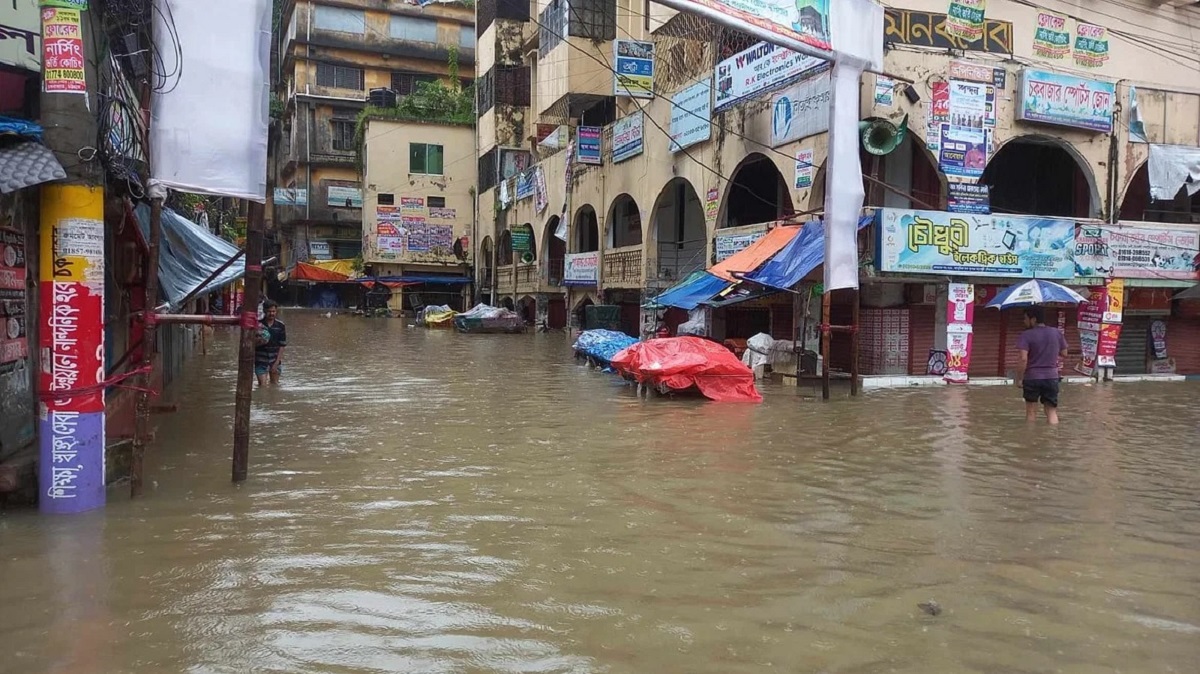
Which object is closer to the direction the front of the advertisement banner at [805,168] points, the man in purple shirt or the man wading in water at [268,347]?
the man wading in water

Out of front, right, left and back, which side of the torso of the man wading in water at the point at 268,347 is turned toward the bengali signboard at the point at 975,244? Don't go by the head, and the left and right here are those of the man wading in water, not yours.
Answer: left

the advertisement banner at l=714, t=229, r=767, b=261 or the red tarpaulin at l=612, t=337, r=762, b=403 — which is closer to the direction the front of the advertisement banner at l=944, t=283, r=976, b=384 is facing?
the red tarpaulin

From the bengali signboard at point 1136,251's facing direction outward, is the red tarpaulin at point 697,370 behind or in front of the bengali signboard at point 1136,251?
in front

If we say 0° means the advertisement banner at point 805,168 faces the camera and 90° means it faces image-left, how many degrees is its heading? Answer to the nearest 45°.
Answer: approximately 45°

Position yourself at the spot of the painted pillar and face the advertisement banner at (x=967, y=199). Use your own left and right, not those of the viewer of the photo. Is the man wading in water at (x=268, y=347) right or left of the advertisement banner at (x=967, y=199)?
left
